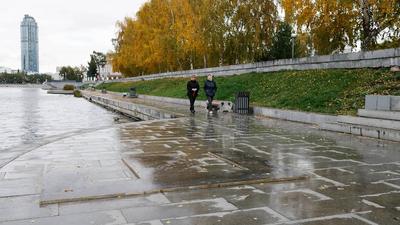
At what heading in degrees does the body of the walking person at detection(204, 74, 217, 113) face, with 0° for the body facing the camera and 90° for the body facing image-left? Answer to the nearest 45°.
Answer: approximately 0°

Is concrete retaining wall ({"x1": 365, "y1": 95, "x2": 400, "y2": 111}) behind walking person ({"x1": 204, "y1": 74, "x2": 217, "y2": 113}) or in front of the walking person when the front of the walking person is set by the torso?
in front

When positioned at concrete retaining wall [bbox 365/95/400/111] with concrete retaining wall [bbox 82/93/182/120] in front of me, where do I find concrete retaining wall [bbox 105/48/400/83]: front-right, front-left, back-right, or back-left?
front-right

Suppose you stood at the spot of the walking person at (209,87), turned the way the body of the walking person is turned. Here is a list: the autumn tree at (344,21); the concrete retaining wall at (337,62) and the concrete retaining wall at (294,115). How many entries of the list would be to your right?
0

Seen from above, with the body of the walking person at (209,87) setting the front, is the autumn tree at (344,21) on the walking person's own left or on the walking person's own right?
on the walking person's own left

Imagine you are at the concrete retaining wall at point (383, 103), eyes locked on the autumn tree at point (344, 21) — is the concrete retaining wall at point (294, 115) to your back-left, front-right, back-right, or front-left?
front-left

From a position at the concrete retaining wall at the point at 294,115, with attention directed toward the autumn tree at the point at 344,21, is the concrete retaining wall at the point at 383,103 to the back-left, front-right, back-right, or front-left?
back-right
